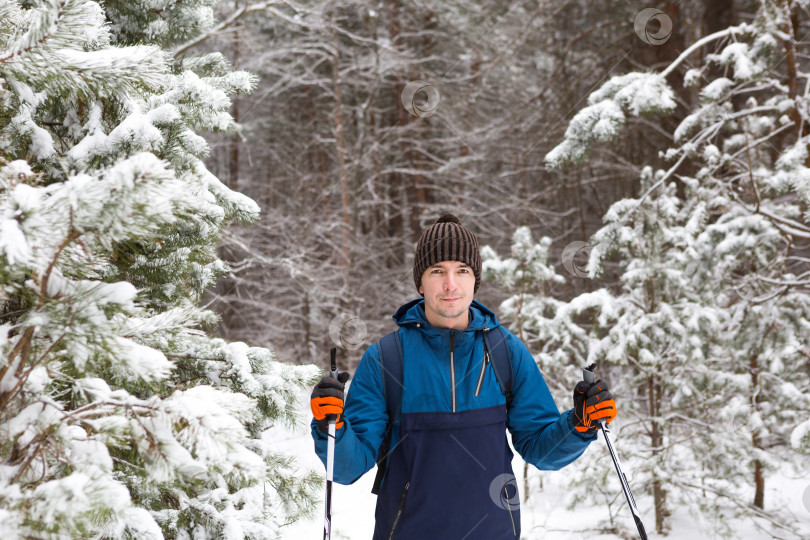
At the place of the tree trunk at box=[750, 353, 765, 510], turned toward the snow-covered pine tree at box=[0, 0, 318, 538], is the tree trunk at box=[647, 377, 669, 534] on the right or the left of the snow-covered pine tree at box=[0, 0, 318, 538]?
right

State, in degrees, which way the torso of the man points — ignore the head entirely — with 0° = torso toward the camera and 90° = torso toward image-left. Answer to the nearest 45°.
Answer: approximately 0°

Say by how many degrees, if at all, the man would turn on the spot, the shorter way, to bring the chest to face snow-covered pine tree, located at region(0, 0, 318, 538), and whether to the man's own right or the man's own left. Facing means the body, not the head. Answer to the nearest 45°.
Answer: approximately 45° to the man's own right
